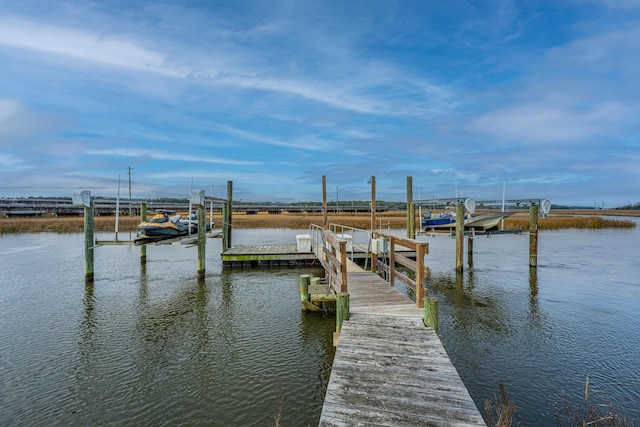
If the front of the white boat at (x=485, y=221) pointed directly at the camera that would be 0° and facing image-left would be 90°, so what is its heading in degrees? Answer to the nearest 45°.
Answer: approximately 270°

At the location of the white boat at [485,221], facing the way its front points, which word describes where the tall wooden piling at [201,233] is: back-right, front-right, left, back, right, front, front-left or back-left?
back-right

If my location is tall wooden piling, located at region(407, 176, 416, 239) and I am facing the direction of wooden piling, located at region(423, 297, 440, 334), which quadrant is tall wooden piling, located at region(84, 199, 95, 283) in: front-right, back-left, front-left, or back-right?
front-right

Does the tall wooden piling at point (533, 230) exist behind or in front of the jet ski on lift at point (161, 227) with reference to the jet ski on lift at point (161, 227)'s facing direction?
behind

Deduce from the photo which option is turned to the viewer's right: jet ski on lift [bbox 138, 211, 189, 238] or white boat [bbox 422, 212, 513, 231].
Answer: the white boat

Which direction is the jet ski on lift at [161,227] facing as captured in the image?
to the viewer's left

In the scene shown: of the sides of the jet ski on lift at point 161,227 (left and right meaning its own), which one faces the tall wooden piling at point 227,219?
back

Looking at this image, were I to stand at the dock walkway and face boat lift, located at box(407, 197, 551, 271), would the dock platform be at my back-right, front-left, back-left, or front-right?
front-left

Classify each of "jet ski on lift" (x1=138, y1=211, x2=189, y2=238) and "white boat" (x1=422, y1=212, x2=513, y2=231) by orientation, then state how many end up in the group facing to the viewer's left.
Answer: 1

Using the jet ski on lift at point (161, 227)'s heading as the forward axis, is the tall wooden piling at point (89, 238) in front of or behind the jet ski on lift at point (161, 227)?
in front

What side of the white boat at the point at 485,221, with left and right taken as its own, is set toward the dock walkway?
right

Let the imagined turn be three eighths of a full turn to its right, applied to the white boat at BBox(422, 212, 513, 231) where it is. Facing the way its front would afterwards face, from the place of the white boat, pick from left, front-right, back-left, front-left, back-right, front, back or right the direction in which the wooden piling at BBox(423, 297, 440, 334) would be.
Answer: front-left

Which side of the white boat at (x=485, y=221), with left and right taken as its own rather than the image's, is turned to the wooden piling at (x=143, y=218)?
back

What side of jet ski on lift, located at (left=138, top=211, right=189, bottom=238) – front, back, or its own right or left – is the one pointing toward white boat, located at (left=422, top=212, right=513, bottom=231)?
back

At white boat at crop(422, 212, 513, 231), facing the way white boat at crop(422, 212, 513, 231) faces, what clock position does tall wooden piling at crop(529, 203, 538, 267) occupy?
The tall wooden piling is roughly at 1 o'clock from the white boat.

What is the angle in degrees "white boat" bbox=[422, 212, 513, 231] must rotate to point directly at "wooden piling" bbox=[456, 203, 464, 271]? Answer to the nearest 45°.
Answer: approximately 90° to its right
